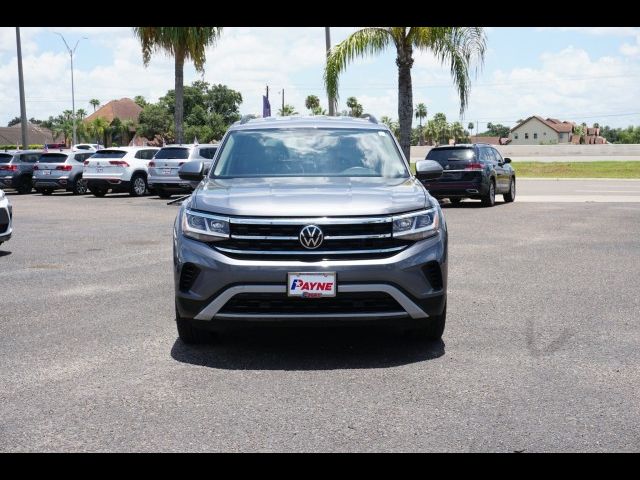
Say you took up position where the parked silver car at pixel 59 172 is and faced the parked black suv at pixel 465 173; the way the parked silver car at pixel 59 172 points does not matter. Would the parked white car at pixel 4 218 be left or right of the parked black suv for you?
right

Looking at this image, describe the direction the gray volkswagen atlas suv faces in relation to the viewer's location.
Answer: facing the viewer

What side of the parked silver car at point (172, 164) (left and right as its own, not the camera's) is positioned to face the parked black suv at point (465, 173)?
right

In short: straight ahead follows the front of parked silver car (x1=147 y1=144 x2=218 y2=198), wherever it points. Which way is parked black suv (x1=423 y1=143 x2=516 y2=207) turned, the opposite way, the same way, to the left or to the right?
the same way

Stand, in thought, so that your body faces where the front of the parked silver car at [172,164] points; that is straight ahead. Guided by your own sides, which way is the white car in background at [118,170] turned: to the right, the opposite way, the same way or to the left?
the same way

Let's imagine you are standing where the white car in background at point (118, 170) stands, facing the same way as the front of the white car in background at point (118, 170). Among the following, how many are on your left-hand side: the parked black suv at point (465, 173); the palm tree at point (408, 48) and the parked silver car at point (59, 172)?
1

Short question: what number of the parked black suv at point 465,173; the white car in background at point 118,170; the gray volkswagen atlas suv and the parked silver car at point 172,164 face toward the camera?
1

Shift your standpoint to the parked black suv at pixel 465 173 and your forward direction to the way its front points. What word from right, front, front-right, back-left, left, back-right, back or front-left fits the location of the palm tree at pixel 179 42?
left

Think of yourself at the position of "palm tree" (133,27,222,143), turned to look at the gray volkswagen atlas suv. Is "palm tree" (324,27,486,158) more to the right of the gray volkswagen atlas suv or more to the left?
left

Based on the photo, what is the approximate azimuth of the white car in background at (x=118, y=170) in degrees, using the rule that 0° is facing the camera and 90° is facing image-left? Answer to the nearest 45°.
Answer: approximately 225°

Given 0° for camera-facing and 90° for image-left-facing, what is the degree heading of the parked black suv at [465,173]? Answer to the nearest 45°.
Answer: approximately 225°

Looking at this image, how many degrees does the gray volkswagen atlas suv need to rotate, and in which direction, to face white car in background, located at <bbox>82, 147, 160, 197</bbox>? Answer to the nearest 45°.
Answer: approximately 180°

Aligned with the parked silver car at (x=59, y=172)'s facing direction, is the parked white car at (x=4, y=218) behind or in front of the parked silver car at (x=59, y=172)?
behind

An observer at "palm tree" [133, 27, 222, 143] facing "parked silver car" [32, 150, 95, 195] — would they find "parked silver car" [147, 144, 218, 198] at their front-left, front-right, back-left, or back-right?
front-left

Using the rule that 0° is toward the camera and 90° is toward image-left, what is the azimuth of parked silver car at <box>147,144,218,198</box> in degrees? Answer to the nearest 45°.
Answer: approximately 225°

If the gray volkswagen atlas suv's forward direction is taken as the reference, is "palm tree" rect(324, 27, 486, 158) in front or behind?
behind

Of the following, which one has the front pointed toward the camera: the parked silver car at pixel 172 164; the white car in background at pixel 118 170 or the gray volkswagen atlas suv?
the gray volkswagen atlas suv

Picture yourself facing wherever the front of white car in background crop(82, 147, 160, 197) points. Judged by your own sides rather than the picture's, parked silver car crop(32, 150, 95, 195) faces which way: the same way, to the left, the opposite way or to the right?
the same way

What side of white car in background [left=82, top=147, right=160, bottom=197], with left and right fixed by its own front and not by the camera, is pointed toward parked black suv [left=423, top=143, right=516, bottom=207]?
right
